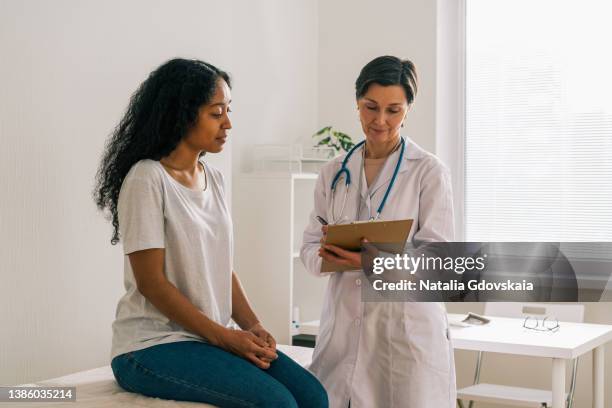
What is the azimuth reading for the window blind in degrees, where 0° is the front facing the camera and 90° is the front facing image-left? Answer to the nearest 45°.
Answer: approximately 0°

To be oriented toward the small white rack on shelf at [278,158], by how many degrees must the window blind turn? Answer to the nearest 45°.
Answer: approximately 45° to its right

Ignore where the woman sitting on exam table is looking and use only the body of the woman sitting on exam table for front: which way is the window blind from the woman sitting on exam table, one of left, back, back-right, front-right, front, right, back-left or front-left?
left

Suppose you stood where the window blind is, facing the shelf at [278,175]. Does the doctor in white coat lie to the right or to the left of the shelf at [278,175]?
left

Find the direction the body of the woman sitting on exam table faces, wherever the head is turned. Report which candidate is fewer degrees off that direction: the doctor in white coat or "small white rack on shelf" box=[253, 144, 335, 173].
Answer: the doctor in white coat

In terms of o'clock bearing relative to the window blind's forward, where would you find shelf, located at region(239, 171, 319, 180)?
The shelf is roughly at 2 o'clock from the window blind.

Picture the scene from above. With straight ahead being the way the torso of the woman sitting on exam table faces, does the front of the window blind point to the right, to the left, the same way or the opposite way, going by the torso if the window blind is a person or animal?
to the right

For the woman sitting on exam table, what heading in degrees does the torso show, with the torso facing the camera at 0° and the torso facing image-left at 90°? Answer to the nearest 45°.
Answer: approximately 315°

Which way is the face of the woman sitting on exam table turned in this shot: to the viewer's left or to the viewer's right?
to the viewer's right
